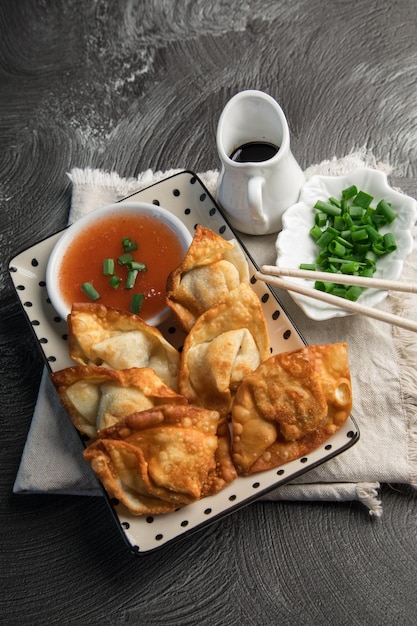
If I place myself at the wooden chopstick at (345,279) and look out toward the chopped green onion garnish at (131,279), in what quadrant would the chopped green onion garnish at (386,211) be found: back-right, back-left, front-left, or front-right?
back-right

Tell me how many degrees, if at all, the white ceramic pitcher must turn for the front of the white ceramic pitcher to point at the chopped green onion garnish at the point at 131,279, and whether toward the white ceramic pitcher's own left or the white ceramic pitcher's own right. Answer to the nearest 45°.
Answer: approximately 90° to the white ceramic pitcher's own left

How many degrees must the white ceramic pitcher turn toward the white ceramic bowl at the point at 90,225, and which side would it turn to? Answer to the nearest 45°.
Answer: approximately 90° to its left

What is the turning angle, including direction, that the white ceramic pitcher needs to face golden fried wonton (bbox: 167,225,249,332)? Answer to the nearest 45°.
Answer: approximately 135° to its left

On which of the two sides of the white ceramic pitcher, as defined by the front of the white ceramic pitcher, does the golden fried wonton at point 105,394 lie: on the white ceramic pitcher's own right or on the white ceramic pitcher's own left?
on the white ceramic pitcher's own left
